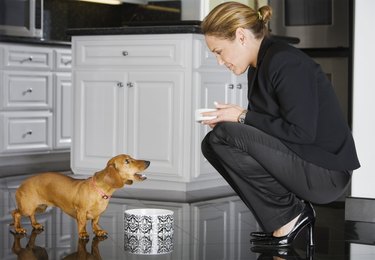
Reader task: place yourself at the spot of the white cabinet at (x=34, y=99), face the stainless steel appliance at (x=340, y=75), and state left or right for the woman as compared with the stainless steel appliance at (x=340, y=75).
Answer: right

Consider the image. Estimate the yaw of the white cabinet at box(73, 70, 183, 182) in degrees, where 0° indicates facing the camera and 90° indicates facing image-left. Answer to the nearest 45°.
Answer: approximately 0°

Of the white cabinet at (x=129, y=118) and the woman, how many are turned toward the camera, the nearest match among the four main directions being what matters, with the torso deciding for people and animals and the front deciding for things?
1

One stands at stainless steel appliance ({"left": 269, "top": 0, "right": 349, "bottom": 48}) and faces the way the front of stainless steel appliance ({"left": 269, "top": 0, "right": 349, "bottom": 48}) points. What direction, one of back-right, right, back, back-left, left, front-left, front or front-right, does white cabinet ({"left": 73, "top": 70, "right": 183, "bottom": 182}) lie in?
front-right

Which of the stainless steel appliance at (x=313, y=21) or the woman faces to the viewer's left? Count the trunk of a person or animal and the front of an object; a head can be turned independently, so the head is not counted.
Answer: the woman

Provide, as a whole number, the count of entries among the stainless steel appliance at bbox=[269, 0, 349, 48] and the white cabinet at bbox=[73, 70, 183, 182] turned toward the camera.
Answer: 2

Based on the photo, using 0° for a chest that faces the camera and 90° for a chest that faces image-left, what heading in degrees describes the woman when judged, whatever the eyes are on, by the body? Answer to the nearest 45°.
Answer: approximately 90°

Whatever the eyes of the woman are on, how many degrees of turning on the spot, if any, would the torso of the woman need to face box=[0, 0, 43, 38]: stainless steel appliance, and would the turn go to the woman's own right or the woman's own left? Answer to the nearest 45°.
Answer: approximately 45° to the woman's own right

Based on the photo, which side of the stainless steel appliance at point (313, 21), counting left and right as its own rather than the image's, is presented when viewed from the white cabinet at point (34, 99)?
right

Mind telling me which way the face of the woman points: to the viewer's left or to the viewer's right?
to the viewer's left

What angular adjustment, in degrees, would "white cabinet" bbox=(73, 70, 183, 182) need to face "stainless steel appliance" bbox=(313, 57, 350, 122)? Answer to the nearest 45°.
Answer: approximately 90° to its left

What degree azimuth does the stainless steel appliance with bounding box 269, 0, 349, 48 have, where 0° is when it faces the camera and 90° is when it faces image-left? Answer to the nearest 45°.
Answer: approximately 0°
